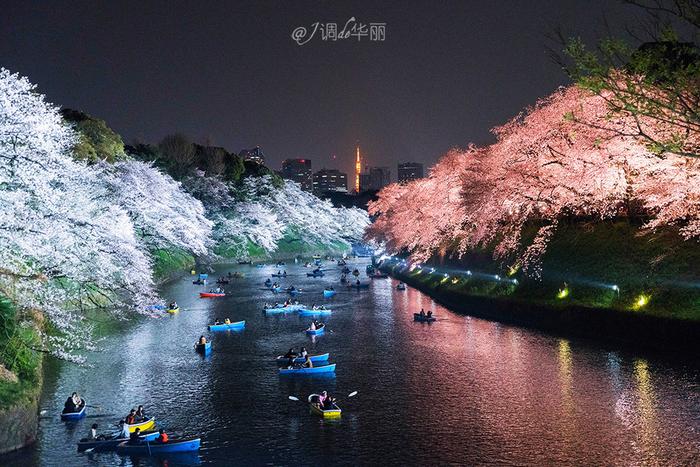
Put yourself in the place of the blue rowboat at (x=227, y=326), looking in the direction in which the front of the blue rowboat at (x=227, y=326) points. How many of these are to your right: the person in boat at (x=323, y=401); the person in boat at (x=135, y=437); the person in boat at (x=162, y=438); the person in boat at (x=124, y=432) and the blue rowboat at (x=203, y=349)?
5

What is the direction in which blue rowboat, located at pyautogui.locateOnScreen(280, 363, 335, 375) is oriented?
to the viewer's right

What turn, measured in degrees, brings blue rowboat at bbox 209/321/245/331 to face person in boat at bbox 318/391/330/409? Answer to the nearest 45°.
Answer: approximately 90° to its right

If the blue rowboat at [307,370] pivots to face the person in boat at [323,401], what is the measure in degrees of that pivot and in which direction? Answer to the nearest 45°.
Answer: approximately 90° to its right

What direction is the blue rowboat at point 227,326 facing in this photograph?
to the viewer's right
